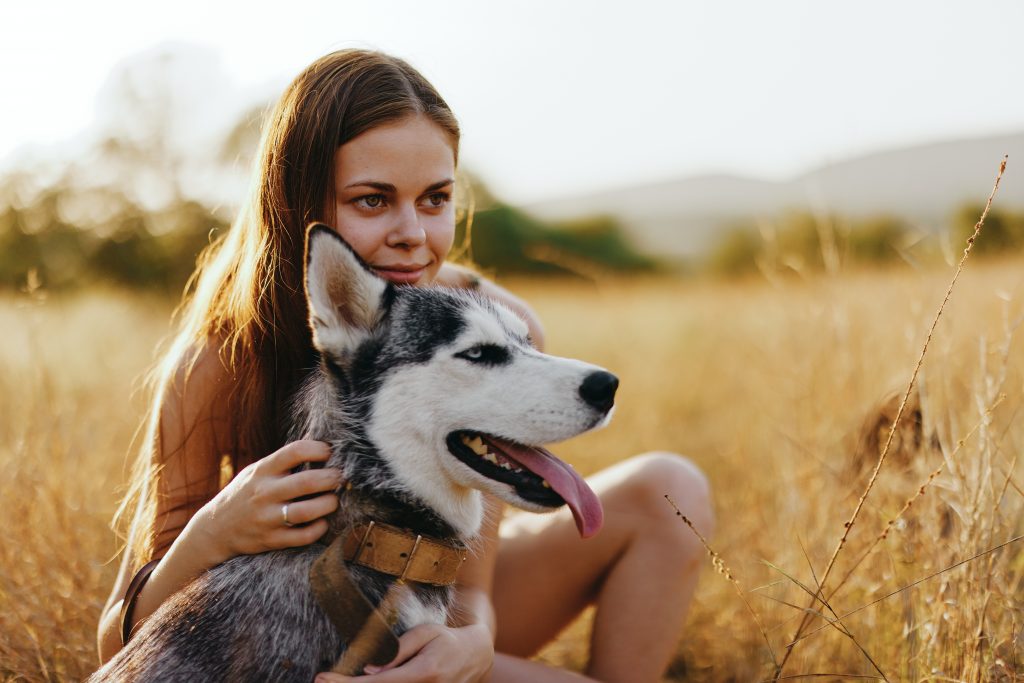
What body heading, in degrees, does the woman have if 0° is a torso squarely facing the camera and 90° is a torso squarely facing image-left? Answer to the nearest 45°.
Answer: approximately 315°

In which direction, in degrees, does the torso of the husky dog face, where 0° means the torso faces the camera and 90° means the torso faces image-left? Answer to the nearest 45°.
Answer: approximately 270°
